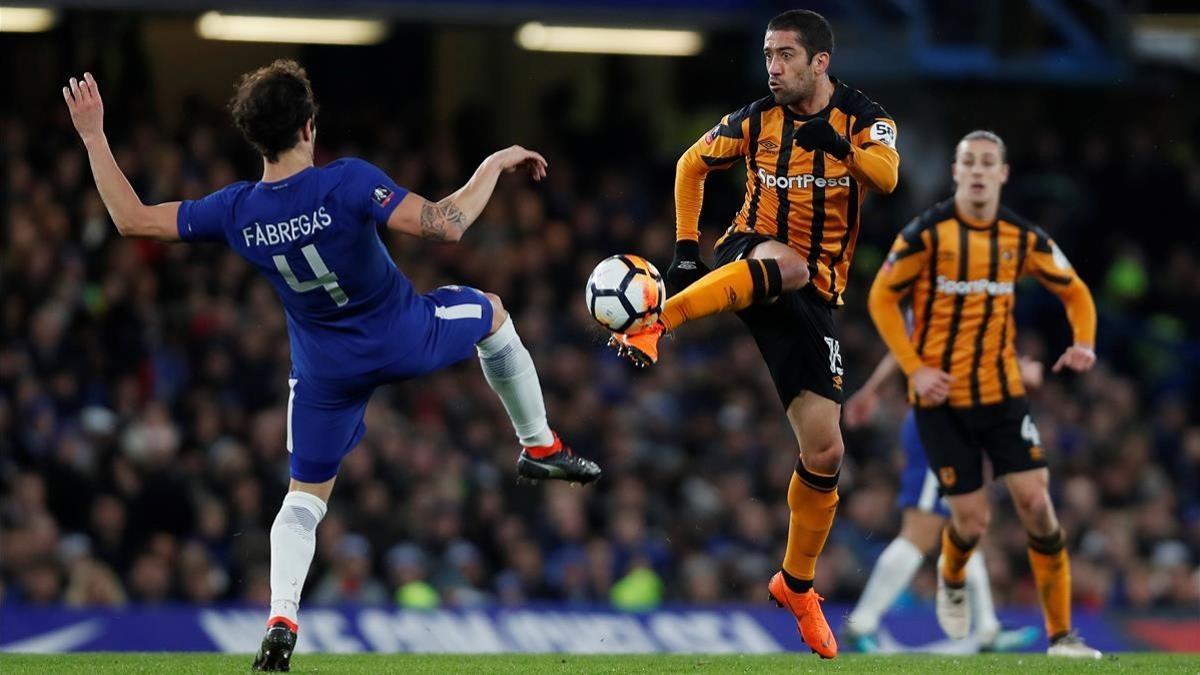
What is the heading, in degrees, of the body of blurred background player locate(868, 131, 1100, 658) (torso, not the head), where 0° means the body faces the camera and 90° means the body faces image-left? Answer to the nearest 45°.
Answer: approximately 0°

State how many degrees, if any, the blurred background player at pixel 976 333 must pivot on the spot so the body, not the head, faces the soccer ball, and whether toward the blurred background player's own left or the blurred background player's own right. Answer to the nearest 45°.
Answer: approximately 45° to the blurred background player's own right
